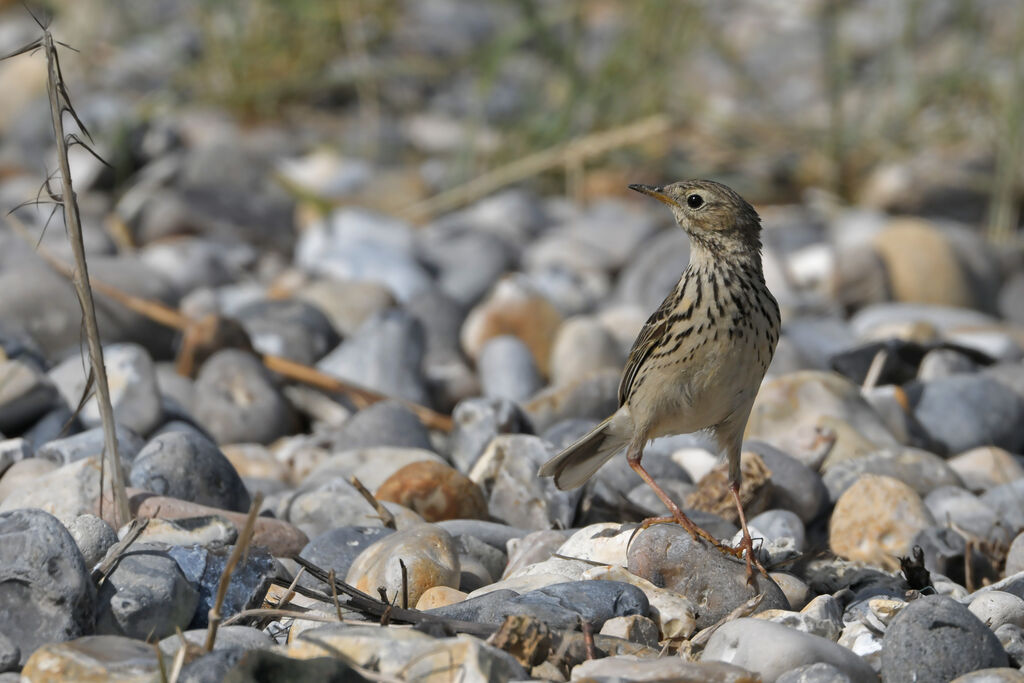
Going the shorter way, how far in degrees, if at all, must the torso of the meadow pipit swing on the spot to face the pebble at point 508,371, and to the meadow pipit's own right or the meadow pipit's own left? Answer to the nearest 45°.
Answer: approximately 135° to the meadow pipit's own left

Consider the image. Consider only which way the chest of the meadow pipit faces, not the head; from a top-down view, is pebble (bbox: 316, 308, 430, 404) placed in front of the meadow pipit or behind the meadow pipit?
behind

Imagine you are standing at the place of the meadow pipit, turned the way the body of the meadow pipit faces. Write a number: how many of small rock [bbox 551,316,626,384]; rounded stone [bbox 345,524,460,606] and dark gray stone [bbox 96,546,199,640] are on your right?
2

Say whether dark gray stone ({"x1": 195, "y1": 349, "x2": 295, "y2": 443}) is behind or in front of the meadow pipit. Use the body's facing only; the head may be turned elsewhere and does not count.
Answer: behind

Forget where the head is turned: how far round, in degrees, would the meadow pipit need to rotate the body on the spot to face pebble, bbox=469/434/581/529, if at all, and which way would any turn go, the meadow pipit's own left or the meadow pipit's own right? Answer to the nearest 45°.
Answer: approximately 180°

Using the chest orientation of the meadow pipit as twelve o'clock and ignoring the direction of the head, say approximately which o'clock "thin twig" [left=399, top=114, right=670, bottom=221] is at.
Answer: The thin twig is roughly at 7 o'clock from the meadow pipit.

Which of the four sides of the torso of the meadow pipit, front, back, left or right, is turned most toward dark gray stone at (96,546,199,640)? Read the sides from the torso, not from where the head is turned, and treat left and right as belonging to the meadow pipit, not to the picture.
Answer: right

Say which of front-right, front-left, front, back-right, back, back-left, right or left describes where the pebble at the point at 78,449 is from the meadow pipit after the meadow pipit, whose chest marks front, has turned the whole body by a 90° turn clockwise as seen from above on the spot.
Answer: front-right

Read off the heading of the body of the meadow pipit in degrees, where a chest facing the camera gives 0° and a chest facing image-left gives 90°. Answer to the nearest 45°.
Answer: approximately 315°

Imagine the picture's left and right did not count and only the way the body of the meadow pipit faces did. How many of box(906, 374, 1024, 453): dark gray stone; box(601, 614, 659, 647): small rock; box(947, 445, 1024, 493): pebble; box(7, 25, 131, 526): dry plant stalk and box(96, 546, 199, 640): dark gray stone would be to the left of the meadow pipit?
2

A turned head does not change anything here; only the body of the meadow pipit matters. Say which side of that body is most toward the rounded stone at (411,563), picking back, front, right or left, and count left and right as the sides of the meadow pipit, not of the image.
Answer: right

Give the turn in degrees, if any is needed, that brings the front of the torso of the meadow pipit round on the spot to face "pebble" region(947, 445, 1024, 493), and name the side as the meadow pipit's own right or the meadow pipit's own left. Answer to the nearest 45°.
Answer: approximately 90° to the meadow pipit's own left

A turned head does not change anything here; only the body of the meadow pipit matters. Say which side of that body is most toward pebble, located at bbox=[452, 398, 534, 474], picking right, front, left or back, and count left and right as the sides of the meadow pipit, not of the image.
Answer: back
